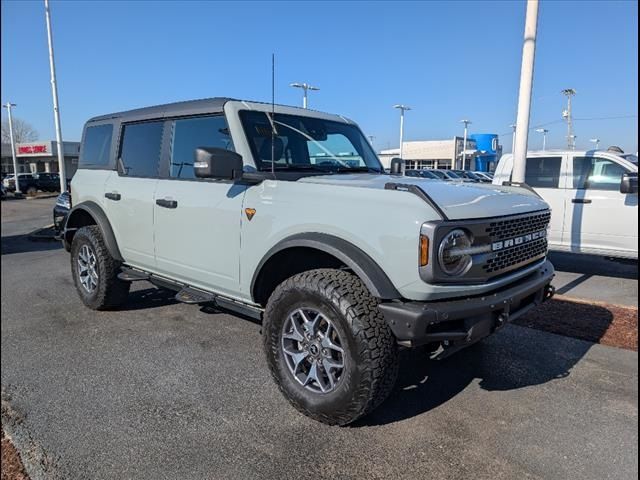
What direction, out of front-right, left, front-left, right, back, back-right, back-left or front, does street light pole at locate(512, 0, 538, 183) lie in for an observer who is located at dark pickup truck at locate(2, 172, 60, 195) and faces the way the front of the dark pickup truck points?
left

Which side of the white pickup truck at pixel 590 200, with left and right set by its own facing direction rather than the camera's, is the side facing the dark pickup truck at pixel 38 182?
back

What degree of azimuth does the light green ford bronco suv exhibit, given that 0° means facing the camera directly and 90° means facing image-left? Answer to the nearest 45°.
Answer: approximately 315°

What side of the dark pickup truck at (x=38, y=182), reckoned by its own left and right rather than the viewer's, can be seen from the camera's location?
left

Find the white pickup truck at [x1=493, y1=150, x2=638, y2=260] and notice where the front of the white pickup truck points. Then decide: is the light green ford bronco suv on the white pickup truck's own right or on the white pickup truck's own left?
on the white pickup truck's own right

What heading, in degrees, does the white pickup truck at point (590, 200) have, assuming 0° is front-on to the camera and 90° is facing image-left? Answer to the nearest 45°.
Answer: approximately 270°

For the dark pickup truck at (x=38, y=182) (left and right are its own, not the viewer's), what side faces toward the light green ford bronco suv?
left

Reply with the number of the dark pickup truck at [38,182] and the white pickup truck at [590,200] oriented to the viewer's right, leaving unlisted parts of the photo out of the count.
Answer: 1

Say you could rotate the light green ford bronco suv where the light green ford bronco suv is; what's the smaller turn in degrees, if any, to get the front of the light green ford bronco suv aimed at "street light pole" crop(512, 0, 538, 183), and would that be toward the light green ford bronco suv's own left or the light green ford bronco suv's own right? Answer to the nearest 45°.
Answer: approximately 90° to the light green ford bronco suv's own left

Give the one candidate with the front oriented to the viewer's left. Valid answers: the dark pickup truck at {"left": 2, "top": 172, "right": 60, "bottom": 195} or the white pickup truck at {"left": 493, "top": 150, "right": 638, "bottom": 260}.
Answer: the dark pickup truck
